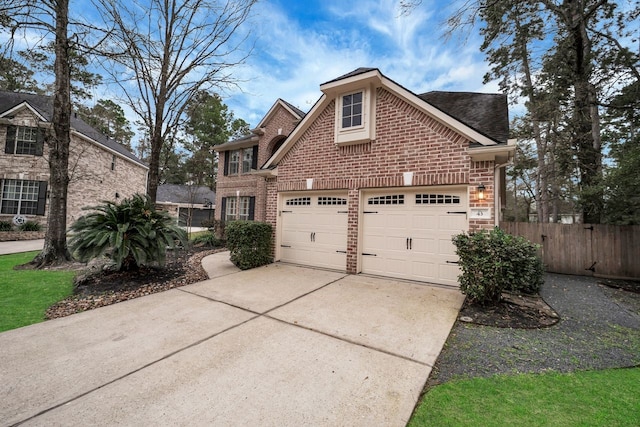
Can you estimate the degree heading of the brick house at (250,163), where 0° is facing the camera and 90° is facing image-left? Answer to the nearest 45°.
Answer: approximately 45°

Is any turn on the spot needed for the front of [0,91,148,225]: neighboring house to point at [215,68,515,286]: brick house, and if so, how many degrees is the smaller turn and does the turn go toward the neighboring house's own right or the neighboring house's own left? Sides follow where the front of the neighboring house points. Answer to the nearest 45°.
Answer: approximately 45° to the neighboring house's own left

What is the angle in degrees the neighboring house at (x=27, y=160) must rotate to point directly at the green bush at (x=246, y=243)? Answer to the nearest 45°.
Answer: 0° — it already faces it

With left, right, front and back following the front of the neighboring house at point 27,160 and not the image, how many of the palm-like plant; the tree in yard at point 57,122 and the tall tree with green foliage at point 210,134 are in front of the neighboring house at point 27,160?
2
